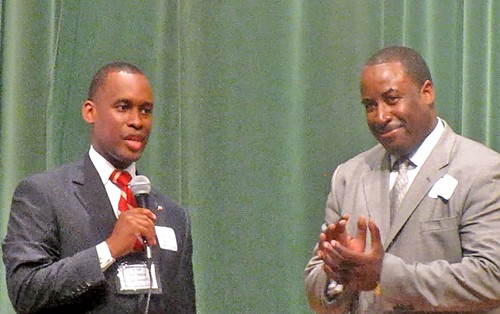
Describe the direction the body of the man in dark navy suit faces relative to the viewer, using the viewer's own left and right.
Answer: facing the viewer and to the right of the viewer

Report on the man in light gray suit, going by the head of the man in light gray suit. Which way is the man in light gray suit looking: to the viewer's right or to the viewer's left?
to the viewer's left

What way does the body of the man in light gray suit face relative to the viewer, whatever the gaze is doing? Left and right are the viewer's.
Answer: facing the viewer and to the left of the viewer

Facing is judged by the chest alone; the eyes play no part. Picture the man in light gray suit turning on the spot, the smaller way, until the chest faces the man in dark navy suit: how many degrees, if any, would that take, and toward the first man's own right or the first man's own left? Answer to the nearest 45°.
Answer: approximately 45° to the first man's own right

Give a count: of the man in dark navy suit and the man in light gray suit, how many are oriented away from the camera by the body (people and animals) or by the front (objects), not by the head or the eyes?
0

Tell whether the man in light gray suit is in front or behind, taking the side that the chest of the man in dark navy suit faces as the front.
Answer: in front

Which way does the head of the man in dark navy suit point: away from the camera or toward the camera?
toward the camera
